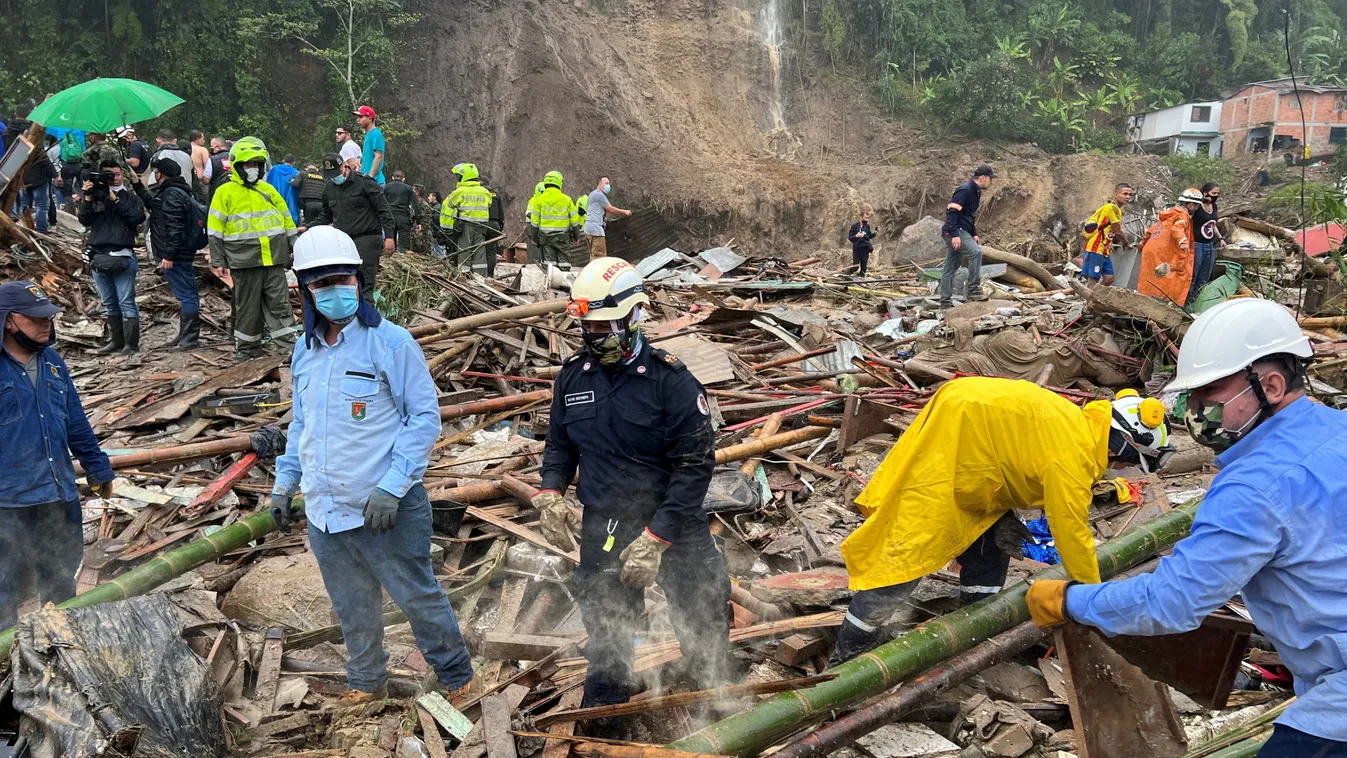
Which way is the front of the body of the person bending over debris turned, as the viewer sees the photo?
to the viewer's right

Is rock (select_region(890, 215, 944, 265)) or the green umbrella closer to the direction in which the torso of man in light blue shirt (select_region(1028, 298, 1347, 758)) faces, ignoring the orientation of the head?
the green umbrella

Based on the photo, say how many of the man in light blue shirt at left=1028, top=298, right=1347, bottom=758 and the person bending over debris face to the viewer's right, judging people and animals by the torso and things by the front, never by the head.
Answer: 1

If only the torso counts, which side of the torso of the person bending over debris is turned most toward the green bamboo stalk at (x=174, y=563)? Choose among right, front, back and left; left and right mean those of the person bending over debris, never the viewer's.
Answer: back

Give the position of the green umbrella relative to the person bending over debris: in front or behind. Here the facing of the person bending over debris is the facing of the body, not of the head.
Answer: behind

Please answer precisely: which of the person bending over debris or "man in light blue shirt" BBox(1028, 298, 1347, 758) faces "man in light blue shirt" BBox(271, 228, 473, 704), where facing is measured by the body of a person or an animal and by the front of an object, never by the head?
"man in light blue shirt" BBox(1028, 298, 1347, 758)

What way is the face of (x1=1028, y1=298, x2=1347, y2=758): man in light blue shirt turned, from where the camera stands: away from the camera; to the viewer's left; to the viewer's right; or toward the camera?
to the viewer's left

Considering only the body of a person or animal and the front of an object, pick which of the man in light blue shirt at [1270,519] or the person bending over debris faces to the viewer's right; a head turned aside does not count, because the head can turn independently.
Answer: the person bending over debris

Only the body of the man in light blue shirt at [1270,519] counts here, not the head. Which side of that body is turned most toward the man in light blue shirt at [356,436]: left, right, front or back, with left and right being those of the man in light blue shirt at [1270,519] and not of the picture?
front

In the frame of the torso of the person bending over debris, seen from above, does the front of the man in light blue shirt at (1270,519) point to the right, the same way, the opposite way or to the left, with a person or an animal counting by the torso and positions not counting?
the opposite way

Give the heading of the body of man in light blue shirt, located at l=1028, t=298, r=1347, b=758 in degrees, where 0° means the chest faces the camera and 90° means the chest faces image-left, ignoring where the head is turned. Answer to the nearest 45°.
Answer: approximately 90°

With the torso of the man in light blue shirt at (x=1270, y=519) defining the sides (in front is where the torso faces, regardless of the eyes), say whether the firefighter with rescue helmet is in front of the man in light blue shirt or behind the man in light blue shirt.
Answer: in front

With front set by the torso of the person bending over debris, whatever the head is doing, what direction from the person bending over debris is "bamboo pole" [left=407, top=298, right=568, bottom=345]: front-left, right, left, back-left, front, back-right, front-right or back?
back-left
